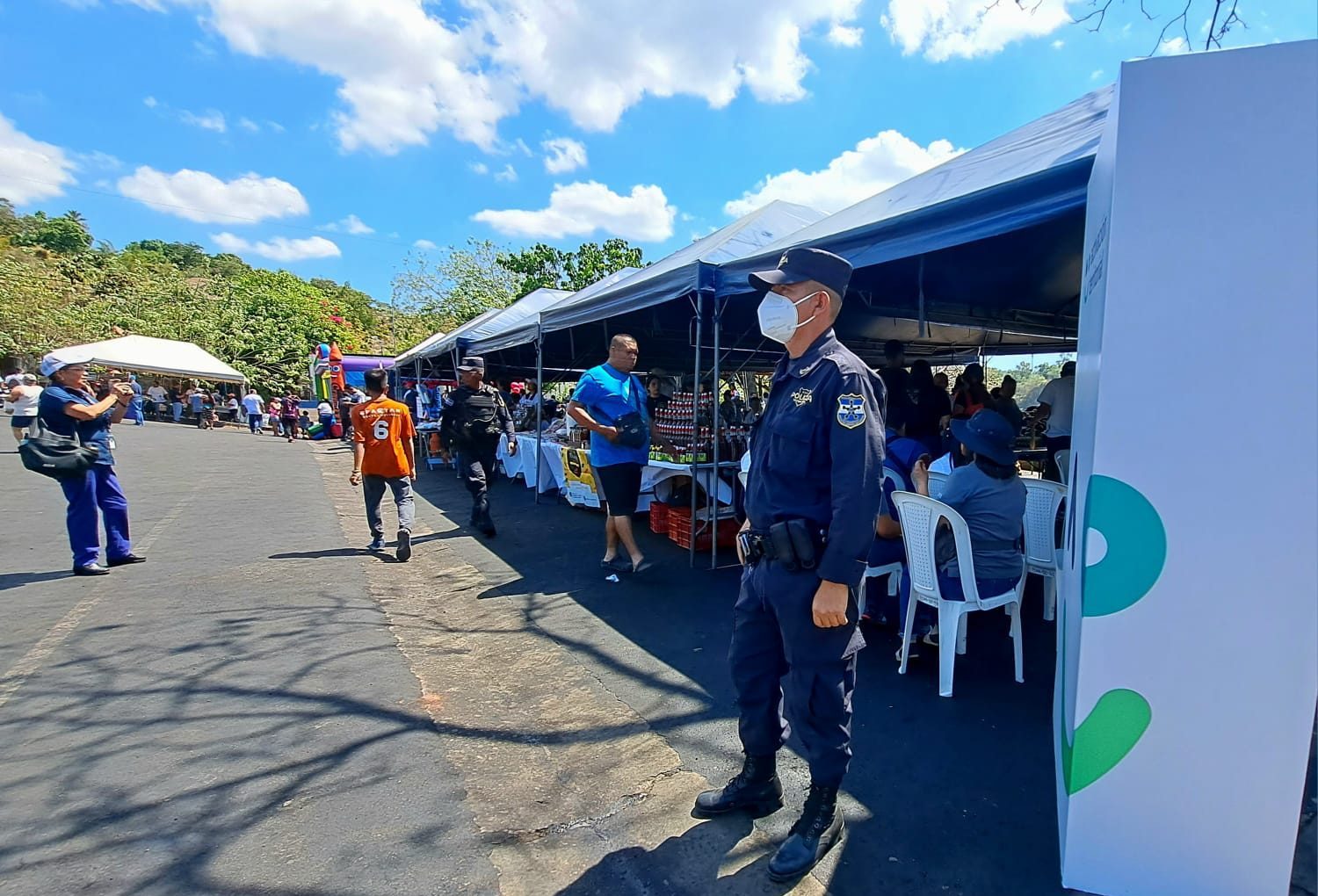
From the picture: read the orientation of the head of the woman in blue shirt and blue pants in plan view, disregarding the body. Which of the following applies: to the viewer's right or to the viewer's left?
to the viewer's right

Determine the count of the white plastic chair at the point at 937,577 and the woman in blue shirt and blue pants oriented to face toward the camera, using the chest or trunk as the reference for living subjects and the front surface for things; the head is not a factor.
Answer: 0

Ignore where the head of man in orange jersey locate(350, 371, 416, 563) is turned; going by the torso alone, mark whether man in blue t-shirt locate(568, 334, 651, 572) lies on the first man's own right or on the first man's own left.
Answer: on the first man's own right

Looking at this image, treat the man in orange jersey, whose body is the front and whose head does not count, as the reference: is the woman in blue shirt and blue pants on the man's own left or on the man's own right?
on the man's own left

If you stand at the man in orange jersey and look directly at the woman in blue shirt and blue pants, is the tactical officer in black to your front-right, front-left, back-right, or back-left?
back-right

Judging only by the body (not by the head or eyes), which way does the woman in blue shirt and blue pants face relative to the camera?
to the viewer's right

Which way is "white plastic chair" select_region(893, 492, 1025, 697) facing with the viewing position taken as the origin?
facing away from the viewer and to the right of the viewer

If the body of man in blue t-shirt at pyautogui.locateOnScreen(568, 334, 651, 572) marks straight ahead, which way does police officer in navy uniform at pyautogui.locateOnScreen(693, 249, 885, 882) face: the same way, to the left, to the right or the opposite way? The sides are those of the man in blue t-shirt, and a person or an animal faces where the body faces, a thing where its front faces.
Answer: to the right

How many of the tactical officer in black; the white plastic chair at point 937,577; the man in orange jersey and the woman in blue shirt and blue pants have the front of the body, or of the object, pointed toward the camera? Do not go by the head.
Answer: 1

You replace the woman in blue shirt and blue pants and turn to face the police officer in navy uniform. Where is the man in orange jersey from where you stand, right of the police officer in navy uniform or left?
left

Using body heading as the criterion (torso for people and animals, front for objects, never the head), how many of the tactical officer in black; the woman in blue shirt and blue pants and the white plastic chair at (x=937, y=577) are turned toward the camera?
1

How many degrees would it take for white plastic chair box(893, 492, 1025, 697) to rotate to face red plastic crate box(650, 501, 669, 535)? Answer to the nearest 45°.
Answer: approximately 90° to its left

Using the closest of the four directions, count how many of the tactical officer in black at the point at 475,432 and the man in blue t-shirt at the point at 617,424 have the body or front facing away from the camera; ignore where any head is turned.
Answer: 0

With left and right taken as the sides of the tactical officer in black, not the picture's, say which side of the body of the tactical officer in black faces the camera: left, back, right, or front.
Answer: front

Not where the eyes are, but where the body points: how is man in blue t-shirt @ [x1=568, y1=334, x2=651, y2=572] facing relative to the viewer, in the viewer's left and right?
facing the viewer and to the right of the viewer

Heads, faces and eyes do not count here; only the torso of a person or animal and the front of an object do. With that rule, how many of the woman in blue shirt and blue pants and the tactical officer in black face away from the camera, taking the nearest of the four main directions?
0

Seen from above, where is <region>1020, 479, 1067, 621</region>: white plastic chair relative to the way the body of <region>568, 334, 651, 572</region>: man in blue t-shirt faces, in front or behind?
in front

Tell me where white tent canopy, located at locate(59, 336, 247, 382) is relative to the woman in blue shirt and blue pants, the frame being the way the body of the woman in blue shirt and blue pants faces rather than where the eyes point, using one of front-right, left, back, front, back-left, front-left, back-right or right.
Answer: left
